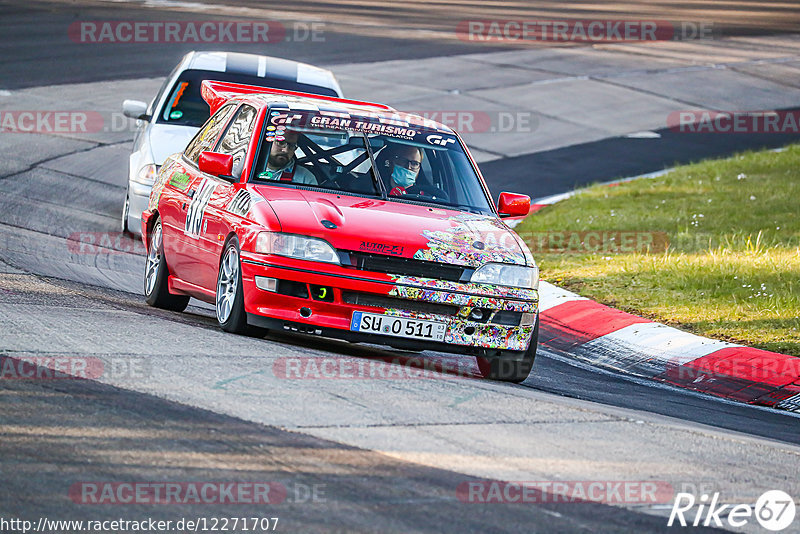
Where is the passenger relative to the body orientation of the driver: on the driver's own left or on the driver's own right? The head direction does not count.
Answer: on the driver's own right

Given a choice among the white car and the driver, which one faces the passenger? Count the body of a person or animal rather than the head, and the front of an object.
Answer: the white car

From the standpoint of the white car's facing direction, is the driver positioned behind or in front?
in front

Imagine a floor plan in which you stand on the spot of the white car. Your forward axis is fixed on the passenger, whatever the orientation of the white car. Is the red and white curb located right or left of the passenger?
left

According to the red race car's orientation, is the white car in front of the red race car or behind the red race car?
behind

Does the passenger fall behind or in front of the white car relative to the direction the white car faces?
in front

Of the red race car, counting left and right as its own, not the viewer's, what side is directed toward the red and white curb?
left

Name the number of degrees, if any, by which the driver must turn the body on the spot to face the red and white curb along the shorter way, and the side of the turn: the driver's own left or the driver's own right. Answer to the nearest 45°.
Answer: approximately 45° to the driver's own left

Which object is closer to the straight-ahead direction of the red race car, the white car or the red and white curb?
the red and white curb

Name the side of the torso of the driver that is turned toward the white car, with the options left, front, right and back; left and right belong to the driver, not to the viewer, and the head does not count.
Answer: back
